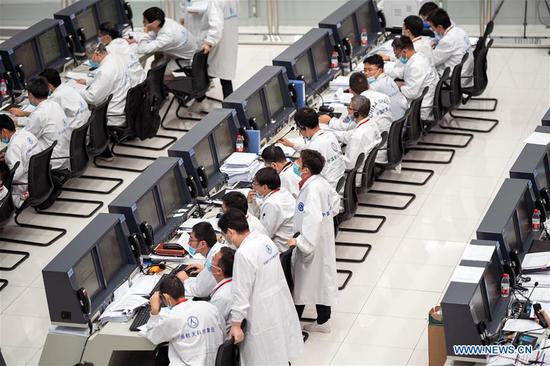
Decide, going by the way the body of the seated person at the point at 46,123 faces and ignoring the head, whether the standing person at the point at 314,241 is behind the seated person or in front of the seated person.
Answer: behind

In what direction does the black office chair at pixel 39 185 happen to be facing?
to the viewer's left

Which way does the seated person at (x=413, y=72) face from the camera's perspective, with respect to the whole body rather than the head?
to the viewer's left

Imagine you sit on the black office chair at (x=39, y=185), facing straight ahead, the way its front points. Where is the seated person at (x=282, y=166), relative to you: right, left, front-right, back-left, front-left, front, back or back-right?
back-right

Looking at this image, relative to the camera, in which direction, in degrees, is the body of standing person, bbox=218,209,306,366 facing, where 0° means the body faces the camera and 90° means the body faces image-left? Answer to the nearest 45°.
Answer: approximately 135°

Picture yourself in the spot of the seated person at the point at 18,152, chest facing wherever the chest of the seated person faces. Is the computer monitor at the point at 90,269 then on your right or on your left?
on your left

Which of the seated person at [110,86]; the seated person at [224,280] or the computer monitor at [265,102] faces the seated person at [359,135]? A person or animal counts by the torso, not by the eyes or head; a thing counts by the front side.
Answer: the computer monitor

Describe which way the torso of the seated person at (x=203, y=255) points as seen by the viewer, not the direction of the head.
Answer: to the viewer's left

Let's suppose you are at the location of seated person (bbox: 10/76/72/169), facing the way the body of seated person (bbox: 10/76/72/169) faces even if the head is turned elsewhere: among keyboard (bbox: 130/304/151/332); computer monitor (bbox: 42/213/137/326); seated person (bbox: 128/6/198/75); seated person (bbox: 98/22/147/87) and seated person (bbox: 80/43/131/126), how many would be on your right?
3

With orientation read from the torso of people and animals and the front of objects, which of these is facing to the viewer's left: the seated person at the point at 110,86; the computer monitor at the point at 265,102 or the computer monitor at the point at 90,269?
the seated person

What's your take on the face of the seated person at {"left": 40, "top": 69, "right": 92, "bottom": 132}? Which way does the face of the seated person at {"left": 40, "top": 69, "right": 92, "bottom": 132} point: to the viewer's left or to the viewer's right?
to the viewer's left

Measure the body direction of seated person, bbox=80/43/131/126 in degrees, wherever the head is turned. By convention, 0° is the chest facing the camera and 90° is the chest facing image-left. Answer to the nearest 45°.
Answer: approximately 90°

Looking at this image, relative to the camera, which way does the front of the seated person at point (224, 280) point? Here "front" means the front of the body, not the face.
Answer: to the viewer's left

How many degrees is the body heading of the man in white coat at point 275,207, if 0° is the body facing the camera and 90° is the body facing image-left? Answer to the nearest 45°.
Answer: approximately 90°

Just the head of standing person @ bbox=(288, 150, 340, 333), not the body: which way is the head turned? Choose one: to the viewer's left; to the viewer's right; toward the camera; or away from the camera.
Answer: to the viewer's left
